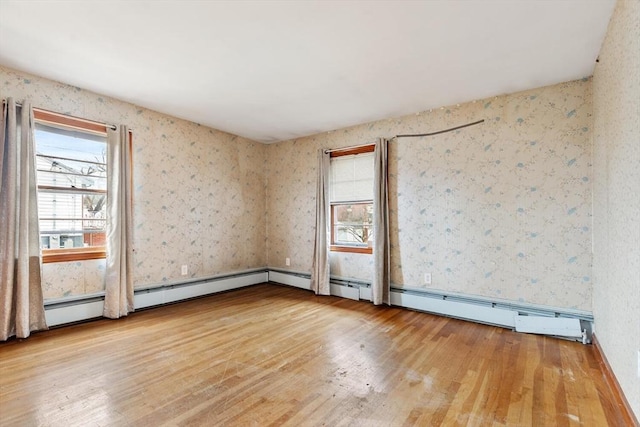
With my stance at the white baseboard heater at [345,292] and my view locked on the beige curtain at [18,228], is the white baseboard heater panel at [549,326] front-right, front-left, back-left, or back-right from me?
back-left

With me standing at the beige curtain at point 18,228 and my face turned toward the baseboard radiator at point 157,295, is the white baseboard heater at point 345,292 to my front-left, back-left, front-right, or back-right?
front-right

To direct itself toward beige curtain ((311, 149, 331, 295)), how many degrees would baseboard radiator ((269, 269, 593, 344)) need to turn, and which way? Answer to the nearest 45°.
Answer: approximately 45° to its right

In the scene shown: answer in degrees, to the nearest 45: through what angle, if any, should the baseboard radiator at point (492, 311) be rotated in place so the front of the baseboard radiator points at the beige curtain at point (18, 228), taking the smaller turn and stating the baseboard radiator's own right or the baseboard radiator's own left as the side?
0° — it already faces it

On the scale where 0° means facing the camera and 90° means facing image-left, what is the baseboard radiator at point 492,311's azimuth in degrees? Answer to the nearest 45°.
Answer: approximately 45°

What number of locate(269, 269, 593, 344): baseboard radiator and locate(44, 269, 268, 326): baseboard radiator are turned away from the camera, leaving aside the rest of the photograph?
0

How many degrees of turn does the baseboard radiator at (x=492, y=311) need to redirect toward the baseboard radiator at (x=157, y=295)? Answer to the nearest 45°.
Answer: approximately 45° to its right

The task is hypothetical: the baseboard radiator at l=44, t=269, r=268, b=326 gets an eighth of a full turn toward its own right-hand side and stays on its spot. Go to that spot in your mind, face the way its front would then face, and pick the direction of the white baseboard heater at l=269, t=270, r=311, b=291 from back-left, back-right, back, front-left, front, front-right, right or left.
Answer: left

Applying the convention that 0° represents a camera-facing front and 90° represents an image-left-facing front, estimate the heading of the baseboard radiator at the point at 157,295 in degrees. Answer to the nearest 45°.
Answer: approximately 315°

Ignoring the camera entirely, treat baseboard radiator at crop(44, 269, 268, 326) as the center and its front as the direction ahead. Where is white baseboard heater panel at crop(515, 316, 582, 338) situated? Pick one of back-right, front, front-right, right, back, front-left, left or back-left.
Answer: front

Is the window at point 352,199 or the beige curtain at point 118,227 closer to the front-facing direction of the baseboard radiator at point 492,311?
the beige curtain

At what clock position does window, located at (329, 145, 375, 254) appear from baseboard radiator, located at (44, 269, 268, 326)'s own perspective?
The window is roughly at 11 o'clock from the baseboard radiator.
